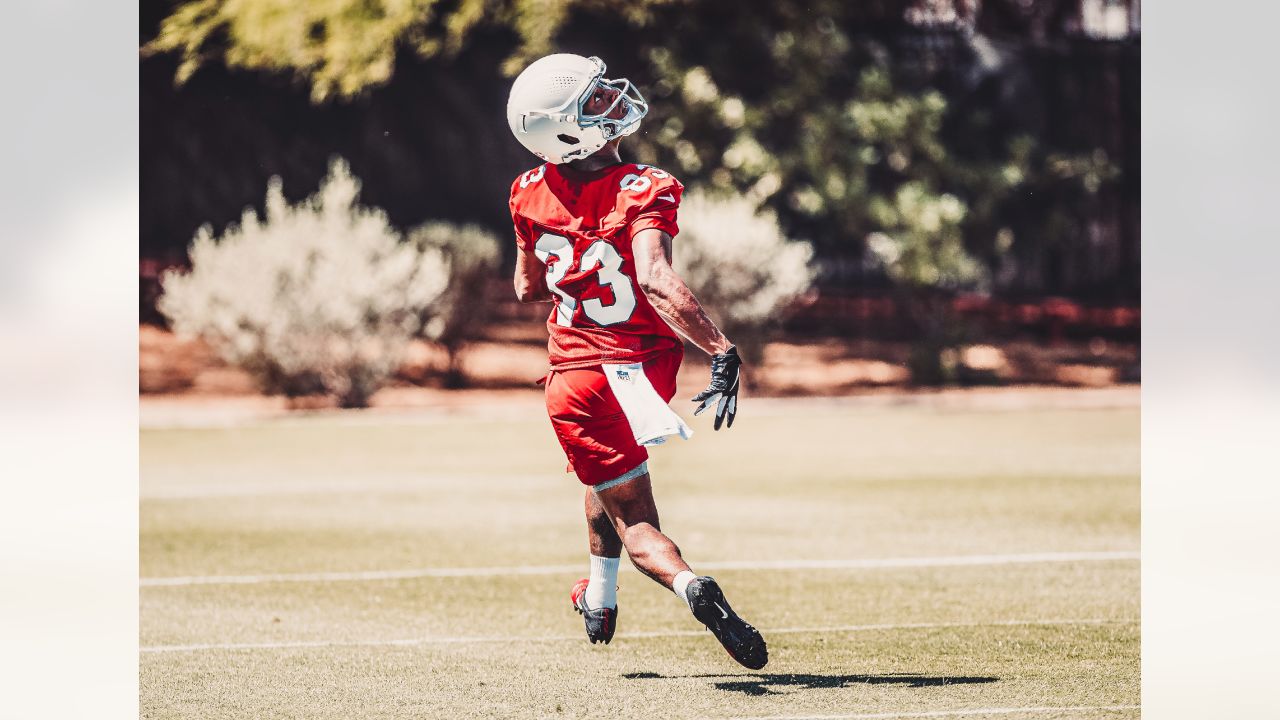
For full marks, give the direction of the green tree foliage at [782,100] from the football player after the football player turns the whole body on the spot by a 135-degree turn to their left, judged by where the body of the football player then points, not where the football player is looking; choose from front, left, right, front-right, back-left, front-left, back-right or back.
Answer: right

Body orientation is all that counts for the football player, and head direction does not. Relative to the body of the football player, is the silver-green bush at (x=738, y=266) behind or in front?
in front

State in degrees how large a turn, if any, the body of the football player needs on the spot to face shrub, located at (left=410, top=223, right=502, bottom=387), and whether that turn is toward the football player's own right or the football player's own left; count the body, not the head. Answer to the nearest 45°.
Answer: approximately 45° to the football player's own left

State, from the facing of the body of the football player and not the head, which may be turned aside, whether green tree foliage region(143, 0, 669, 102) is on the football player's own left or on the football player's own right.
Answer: on the football player's own left

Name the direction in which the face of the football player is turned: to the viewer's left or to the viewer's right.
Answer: to the viewer's right

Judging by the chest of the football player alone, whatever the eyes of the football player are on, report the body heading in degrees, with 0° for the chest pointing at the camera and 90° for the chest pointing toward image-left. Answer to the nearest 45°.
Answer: approximately 225°

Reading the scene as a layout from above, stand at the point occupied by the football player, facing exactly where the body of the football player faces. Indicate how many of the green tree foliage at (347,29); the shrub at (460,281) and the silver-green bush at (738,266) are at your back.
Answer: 0

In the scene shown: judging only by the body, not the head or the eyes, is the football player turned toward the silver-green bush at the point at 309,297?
no
